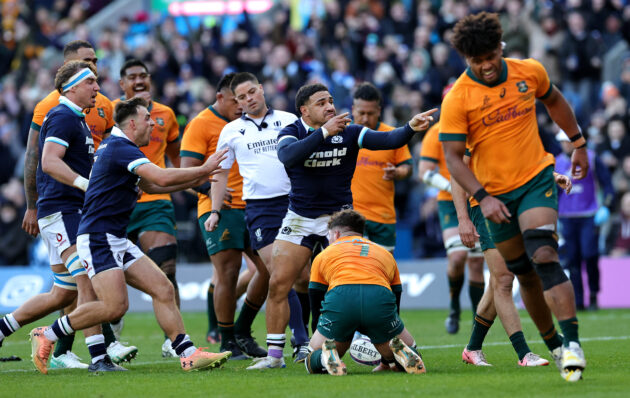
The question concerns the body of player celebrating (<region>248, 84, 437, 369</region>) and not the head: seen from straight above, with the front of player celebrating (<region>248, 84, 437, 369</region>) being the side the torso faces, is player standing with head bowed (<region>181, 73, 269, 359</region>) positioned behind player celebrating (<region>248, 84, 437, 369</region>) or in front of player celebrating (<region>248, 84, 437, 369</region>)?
behind

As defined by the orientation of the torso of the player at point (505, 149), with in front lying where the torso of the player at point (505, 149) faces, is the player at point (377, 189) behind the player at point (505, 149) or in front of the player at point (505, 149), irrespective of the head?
behind

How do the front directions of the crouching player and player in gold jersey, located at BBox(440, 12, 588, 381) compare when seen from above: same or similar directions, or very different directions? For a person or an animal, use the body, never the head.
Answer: very different directions

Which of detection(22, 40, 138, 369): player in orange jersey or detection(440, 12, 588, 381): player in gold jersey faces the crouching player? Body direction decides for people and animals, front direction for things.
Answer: detection(22, 40, 138, 369): player in orange jersey

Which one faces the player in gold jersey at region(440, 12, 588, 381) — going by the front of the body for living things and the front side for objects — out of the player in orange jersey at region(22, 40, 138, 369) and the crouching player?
the player in orange jersey at region(22, 40, 138, 369)

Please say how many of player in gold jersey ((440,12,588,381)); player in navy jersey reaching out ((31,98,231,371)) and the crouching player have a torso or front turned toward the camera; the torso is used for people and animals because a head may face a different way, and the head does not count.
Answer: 1

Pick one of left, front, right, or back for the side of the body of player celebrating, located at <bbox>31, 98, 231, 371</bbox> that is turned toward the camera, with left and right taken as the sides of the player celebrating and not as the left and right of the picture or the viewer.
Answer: right

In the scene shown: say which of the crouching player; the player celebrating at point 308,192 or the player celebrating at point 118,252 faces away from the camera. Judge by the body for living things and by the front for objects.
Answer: the crouching player

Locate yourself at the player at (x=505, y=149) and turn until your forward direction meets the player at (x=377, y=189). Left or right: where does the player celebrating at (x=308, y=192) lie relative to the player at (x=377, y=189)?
left

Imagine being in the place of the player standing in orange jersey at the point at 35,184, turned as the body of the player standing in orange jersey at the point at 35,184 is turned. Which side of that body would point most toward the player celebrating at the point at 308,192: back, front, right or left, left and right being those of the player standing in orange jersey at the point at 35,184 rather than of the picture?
front

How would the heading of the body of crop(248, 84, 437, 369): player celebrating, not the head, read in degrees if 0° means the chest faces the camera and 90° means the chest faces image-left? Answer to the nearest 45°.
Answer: approximately 315°

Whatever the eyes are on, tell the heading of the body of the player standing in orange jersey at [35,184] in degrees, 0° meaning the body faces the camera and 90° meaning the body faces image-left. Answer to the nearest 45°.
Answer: approximately 315°
